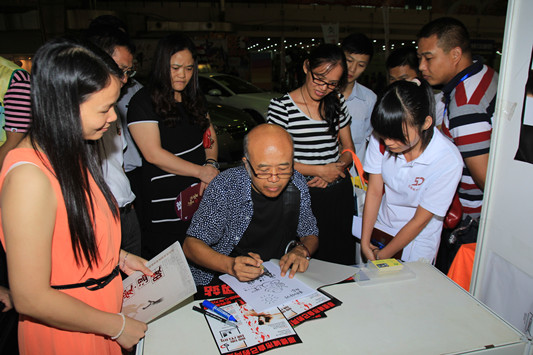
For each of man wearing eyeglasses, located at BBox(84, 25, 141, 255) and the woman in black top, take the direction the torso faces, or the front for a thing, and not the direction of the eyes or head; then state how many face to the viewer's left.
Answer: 0

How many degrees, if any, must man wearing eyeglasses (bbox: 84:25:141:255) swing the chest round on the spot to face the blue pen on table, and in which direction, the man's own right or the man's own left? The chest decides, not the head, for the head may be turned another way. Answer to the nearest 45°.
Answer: approximately 45° to the man's own right

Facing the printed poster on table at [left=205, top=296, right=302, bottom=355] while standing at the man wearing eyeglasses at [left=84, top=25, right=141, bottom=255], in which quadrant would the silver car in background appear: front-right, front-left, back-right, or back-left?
back-left

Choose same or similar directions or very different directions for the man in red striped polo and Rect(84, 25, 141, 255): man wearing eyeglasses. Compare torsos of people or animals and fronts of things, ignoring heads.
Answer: very different directions

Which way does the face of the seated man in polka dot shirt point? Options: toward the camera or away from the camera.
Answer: toward the camera

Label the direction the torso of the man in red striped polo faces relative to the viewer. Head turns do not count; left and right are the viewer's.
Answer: facing to the left of the viewer

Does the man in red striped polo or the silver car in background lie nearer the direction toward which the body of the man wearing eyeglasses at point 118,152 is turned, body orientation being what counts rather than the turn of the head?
the man in red striped polo

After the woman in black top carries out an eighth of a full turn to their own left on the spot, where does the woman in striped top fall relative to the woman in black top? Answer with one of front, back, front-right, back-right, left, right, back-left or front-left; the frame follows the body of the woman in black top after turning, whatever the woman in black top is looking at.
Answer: front

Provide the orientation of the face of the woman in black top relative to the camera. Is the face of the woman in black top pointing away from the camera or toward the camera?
toward the camera

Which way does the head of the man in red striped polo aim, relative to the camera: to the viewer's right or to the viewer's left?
to the viewer's left

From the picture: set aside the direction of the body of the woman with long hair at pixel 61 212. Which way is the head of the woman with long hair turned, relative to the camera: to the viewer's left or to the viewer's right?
to the viewer's right
